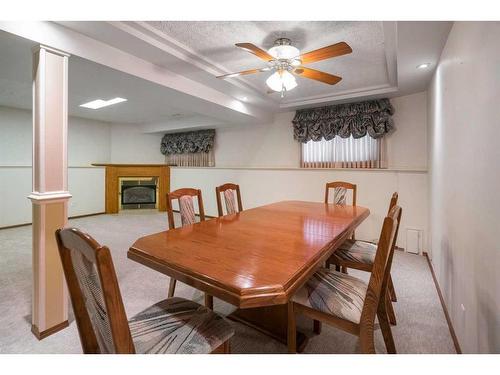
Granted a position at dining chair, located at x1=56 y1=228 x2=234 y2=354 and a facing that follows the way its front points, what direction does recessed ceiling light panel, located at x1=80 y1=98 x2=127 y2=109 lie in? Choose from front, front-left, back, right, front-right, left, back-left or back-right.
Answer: front-left

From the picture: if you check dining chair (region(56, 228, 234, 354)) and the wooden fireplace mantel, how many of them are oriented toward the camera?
1

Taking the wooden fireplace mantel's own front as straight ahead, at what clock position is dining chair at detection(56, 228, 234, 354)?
The dining chair is roughly at 12 o'clock from the wooden fireplace mantel.

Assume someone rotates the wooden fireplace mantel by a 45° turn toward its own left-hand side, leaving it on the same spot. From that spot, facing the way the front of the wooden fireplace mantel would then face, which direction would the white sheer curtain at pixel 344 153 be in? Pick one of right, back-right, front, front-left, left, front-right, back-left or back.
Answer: front

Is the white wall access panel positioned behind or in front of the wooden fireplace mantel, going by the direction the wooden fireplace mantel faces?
in front

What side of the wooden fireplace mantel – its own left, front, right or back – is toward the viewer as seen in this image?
front

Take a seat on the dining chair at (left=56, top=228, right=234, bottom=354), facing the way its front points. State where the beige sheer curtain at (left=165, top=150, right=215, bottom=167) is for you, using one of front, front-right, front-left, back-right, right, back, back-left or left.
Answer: front-left

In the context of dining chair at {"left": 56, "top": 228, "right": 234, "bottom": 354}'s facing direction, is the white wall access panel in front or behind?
in front

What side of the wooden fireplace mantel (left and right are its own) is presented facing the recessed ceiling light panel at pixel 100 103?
front

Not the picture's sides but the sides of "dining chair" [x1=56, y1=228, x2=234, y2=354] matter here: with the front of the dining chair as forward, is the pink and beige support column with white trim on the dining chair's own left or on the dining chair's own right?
on the dining chair's own left

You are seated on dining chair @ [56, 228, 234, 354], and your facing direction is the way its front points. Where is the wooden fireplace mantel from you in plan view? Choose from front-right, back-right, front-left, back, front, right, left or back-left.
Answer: front-left

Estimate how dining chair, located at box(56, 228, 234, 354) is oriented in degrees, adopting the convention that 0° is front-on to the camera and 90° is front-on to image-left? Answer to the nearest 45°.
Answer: approximately 225°

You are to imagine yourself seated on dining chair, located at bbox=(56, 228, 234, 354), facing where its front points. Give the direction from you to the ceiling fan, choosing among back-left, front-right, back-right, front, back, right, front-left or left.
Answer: front

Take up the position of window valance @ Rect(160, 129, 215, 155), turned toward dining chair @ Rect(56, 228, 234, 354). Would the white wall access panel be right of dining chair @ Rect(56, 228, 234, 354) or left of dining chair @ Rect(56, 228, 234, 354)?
left
